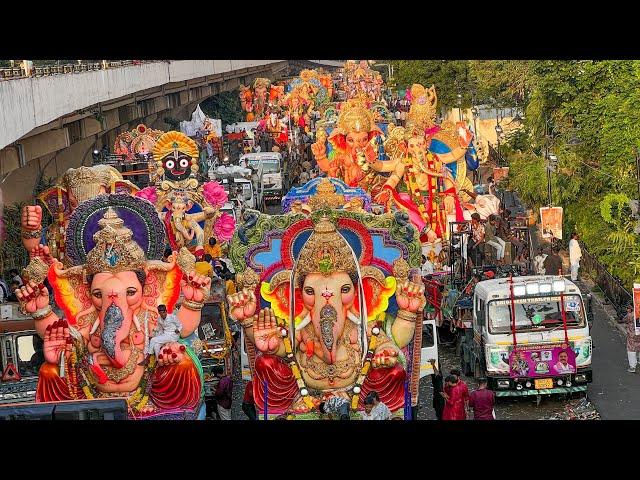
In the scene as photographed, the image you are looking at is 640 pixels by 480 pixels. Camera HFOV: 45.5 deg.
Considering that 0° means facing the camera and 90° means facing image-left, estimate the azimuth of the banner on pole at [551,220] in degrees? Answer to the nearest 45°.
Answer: approximately 0°

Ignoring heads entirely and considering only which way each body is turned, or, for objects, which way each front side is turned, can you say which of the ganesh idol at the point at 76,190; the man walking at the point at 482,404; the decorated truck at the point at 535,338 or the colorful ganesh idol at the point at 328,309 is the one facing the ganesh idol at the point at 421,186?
the man walking

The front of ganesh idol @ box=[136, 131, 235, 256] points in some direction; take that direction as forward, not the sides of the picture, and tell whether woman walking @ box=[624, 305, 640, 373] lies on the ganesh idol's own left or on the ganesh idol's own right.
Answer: on the ganesh idol's own left

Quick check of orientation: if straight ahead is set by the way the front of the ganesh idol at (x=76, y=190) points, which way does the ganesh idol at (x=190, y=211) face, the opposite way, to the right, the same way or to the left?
the same way

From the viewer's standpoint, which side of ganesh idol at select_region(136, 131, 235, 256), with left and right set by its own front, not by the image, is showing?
front

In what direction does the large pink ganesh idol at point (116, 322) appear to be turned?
toward the camera

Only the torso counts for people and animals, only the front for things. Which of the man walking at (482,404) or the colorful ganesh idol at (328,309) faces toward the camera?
the colorful ganesh idol

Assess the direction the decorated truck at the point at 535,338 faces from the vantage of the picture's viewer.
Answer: facing the viewer

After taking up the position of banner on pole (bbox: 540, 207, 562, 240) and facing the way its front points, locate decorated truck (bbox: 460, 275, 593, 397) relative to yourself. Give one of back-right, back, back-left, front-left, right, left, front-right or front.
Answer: front

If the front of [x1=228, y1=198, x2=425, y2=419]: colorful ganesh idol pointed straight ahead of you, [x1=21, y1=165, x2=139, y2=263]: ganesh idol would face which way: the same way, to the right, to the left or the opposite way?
the same way

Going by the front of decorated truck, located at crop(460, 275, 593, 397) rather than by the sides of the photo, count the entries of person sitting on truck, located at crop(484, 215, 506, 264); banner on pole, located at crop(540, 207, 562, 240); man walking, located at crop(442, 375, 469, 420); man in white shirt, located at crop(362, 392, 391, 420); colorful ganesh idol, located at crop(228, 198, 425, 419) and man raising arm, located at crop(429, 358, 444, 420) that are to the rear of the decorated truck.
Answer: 2

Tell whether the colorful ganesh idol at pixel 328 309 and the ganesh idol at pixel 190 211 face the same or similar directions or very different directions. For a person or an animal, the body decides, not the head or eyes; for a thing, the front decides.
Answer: same or similar directions

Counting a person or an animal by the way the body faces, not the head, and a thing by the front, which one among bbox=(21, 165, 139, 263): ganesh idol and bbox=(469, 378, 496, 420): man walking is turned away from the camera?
the man walking

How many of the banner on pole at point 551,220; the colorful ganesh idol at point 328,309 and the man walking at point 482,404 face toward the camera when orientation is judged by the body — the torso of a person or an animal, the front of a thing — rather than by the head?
2

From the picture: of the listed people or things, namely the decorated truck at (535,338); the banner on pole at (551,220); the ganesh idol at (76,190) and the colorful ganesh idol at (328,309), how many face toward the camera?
4

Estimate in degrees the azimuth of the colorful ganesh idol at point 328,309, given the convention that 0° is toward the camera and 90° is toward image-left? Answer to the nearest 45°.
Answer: approximately 0°
